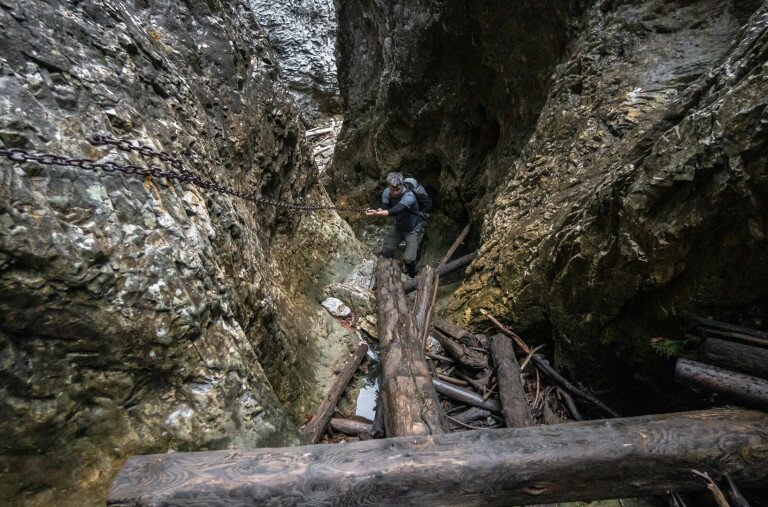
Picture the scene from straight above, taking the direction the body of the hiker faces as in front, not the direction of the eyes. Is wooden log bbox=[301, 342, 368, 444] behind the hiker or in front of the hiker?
in front

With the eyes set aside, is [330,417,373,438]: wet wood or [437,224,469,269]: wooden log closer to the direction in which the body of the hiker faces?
the wet wood

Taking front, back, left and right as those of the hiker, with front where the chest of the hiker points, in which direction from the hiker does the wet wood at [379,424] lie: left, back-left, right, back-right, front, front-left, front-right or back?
front-left

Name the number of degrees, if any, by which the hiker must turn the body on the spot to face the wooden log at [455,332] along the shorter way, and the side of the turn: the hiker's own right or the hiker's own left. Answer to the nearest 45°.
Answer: approximately 45° to the hiker's own left

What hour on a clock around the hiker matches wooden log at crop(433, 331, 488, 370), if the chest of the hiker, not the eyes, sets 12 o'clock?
The wooden log is roughly at 10 o'clock from the hiker.

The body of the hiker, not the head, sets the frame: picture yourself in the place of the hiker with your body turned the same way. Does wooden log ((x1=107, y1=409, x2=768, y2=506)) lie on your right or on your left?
on your left

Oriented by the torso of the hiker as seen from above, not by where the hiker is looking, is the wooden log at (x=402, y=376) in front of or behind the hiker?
in front

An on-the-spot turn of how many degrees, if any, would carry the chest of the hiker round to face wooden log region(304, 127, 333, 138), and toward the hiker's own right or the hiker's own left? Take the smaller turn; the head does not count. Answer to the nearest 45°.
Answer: approximately 135° to the hiker's own right

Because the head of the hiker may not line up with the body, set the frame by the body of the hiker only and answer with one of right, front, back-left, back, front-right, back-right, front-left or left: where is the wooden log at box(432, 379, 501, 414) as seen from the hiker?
front-left

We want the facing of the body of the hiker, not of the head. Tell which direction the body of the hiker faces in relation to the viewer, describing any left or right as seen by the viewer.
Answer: facing the viewer and to the left of the viewer
